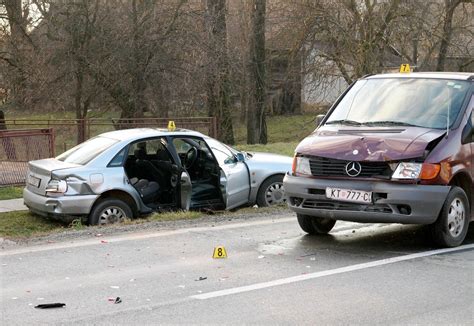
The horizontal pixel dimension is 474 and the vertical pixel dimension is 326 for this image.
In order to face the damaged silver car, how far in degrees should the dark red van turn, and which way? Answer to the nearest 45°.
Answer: approximately 90° to its right

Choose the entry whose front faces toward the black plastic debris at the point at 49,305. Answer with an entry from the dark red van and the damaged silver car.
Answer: the dark red van

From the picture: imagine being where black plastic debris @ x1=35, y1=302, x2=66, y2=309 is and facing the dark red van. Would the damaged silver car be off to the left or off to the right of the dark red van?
left

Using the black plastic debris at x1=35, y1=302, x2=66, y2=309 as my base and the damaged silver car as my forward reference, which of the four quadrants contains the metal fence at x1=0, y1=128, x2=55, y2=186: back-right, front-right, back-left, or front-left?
front-left

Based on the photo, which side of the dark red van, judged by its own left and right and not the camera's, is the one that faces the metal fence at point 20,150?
right

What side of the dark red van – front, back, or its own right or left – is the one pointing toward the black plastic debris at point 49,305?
front

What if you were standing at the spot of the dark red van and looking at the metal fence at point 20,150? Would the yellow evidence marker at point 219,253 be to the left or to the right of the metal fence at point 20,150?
left

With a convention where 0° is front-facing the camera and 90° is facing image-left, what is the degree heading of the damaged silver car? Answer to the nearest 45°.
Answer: approximately 225°

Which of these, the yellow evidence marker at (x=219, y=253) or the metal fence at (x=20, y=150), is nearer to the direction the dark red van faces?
the yellow evidence marker

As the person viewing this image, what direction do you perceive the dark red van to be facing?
facing the viewer and to the left of the viewer

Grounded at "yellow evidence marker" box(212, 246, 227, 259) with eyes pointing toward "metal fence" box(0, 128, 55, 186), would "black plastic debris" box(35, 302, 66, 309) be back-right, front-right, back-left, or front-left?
back-left

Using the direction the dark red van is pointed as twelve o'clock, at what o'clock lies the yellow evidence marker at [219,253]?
The yellow evidence marker is roughly at 1 o'clock from the dark red van.

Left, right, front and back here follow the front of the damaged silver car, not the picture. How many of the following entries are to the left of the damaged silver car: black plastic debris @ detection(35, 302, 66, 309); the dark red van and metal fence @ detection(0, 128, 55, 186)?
1

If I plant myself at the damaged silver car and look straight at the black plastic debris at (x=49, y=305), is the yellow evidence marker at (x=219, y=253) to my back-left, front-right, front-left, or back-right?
front-left
